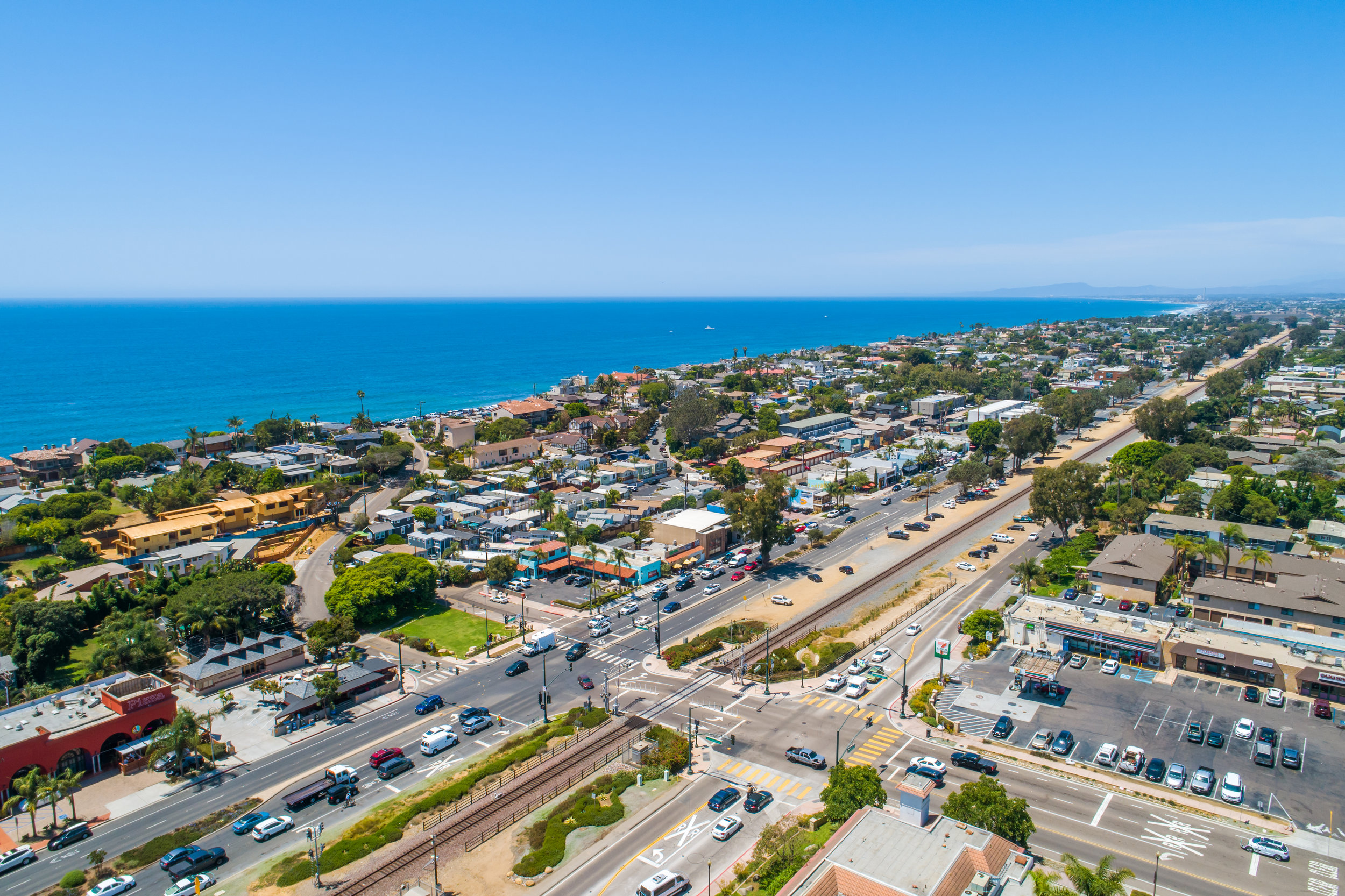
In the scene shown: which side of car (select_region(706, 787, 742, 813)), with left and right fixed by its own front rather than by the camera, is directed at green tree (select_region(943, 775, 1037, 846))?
right

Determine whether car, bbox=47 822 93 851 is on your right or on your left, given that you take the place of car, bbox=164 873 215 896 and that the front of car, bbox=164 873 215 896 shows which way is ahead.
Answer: on your left

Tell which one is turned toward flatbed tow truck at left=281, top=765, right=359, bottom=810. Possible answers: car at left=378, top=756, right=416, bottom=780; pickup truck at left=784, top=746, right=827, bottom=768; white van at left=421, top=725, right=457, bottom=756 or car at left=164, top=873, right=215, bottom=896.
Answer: car at left=164, top=873, right=215, bottom=896

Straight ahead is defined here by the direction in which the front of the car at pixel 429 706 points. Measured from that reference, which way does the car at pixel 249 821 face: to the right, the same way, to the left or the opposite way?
the opposite way

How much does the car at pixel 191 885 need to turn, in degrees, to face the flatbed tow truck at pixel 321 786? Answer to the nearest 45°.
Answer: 0° — it already faces it

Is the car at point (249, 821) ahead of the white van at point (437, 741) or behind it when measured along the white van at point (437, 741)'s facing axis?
behind

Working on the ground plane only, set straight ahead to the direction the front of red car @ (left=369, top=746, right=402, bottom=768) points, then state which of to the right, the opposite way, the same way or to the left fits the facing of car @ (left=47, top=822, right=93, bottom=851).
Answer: the opposite way

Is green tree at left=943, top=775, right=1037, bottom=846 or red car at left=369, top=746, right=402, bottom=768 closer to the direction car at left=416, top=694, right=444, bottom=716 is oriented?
the red car

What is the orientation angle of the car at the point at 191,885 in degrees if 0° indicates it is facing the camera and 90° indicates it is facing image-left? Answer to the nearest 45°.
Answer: approximately 225°

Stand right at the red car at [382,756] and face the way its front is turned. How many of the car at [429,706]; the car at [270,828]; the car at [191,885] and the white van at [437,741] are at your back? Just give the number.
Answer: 2

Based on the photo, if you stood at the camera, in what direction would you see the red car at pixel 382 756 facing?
facing away from the viewer and to the right of the viewer

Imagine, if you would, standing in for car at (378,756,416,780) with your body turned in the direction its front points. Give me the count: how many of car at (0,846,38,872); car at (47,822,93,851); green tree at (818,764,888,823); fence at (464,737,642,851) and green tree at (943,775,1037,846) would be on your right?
3

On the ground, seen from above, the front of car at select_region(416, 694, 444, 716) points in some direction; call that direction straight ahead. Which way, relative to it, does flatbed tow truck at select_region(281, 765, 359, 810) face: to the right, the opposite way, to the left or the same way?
the opposite way
